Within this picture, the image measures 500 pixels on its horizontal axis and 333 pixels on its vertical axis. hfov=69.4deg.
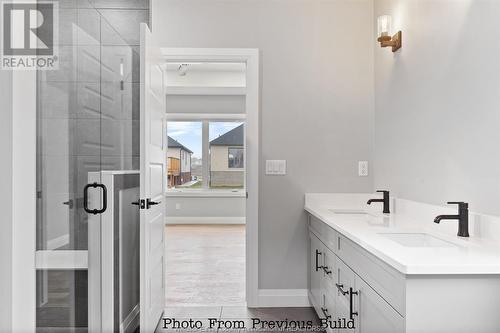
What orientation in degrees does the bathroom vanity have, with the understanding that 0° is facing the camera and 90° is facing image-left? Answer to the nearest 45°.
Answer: approximately 45°

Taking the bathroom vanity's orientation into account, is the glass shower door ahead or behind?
ahead

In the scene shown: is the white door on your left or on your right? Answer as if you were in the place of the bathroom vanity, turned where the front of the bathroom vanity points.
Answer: on your right
